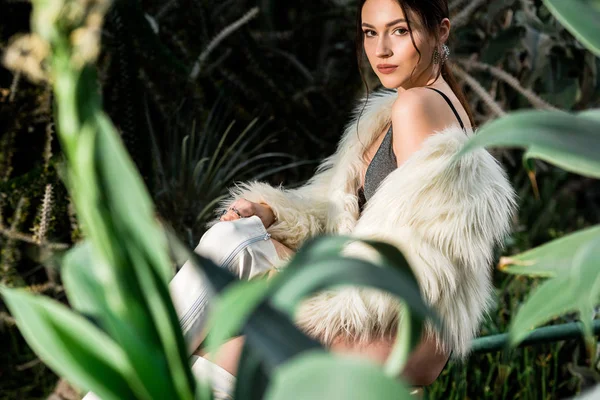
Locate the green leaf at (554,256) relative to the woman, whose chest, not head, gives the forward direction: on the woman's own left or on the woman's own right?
on the woman's own left

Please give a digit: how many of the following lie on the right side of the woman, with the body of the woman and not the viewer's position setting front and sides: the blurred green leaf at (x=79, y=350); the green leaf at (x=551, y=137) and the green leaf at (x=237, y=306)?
0

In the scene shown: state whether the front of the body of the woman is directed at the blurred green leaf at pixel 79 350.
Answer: no

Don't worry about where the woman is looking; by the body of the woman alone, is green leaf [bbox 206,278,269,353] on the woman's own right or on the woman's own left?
on the woman's own left

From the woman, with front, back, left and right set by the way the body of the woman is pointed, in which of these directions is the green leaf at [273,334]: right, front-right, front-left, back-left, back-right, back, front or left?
left

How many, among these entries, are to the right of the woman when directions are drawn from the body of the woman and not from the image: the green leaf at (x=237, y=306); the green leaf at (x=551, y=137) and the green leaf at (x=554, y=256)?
0

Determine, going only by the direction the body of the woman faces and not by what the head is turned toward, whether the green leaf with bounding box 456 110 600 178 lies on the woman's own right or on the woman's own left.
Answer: on the woman's own left

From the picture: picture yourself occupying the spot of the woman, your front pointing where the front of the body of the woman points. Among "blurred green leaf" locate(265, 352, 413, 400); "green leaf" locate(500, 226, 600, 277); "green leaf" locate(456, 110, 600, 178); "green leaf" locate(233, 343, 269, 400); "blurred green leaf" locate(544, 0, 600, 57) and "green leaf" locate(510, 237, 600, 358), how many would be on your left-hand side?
6

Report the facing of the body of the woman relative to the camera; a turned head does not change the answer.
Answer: to the viewer's left

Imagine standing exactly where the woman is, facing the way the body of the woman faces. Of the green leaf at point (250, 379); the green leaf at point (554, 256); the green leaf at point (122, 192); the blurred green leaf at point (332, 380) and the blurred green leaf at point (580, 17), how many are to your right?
0

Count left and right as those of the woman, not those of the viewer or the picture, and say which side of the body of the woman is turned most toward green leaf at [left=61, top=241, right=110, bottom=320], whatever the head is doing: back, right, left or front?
left

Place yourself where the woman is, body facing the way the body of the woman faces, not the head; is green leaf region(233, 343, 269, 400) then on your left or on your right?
on your left
